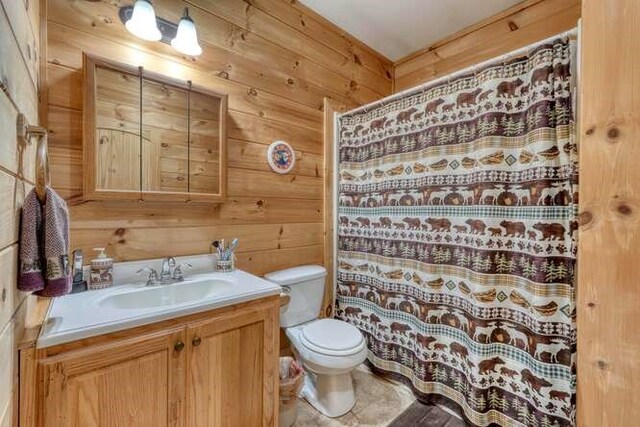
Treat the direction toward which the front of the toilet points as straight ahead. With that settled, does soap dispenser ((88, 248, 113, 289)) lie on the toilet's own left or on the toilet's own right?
on the toilet's own right

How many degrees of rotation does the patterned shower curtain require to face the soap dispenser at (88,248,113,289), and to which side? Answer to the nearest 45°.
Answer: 0° — it already faces it

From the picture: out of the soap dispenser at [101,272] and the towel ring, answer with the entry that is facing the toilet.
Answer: the towel ring

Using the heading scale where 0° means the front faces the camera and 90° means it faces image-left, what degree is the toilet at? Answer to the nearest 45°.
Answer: approximately 315°

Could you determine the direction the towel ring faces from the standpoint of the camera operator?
facing to the right of the viewer

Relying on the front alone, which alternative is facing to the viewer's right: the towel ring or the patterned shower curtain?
the towel ring

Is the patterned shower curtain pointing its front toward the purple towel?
yes

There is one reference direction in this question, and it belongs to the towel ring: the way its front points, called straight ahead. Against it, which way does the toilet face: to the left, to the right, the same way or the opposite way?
to the right

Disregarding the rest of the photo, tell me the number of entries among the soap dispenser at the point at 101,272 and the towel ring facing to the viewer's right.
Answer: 1
